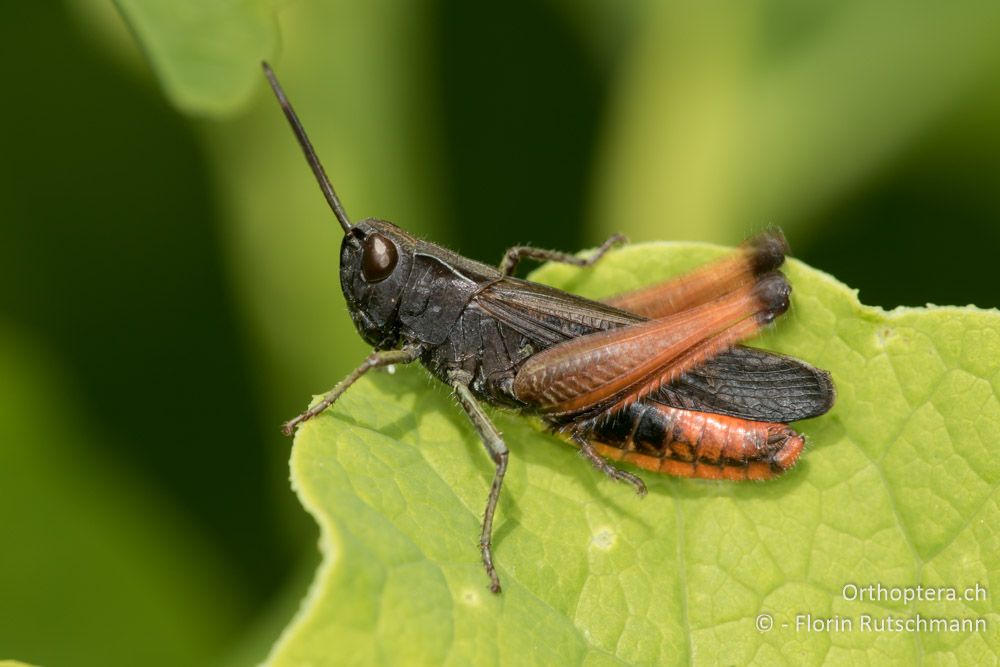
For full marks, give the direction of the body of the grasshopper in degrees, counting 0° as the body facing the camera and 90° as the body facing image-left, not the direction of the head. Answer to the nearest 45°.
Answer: approximately 90°
